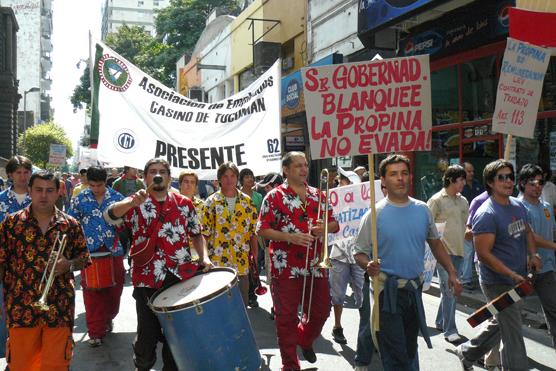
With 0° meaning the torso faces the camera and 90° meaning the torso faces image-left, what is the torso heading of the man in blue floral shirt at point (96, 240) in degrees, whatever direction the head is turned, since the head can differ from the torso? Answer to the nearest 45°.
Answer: approximately 0°

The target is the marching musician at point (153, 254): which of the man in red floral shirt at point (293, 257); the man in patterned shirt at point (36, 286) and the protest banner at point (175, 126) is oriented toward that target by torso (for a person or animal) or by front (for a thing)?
the protest banner

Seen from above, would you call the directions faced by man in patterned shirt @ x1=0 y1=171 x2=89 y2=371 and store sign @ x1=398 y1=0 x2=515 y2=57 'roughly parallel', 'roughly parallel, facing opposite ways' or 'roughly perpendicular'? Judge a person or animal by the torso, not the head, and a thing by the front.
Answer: roughly perpendicular

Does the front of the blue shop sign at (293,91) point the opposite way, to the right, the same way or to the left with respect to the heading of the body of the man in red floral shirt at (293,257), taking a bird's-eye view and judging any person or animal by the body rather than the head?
to the right

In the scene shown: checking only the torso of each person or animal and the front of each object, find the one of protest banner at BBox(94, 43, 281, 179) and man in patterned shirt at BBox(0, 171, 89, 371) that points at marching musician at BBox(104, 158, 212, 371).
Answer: the protest banner

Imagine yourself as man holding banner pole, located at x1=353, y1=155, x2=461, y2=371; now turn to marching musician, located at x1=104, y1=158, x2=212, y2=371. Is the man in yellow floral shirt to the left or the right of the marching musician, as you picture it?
right

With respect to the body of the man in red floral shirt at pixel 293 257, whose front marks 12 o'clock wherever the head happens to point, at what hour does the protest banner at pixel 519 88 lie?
The protest banner is roughly at 10 o'clock from the man in red floral shirt.

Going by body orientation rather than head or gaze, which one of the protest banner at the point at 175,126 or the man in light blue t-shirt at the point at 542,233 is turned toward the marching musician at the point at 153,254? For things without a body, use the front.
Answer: the protest banner

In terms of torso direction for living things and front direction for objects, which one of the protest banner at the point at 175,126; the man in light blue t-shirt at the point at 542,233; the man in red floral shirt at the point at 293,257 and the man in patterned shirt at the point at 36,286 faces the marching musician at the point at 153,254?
the protest banner
